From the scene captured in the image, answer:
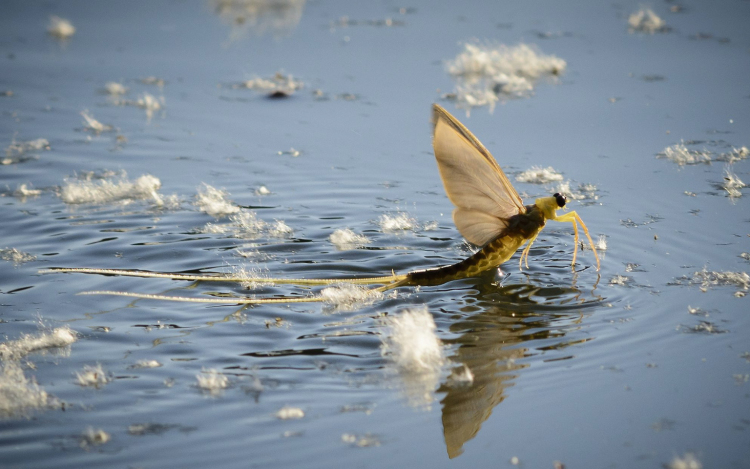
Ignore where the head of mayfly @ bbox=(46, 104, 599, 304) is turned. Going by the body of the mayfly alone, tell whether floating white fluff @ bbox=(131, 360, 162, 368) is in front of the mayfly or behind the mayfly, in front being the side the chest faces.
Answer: behind

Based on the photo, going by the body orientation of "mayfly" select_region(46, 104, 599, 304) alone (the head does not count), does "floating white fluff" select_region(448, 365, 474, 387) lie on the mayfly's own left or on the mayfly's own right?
on the mayfly's own right

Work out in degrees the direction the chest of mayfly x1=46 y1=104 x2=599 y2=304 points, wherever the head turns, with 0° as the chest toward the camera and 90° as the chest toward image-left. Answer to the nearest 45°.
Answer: approximately 270°

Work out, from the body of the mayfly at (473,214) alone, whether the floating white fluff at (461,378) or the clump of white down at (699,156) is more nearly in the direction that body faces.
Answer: the clump of white down

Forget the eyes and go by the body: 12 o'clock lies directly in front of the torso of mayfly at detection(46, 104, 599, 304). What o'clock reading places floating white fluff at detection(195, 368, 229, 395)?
The floating white fluff is roughly at 5 o'clock from the mayfly.

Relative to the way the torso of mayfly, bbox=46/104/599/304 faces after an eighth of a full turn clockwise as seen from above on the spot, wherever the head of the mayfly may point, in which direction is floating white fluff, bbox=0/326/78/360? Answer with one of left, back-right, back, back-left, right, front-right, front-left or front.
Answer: back-right

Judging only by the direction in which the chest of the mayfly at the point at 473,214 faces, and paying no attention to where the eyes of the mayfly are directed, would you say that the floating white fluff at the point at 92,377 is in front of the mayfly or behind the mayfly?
behind

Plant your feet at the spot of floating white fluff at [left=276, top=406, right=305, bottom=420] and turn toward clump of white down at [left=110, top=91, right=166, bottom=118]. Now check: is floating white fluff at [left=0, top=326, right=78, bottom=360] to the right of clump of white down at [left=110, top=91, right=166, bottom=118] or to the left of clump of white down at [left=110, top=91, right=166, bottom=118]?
left

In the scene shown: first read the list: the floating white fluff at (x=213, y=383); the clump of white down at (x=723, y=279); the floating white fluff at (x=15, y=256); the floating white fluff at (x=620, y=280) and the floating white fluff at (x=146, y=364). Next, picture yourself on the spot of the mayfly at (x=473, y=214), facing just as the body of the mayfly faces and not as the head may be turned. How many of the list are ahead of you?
2

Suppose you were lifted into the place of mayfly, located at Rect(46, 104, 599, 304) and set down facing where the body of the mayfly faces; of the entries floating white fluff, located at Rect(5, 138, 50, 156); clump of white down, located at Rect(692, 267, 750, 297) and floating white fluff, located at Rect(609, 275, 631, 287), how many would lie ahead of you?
2

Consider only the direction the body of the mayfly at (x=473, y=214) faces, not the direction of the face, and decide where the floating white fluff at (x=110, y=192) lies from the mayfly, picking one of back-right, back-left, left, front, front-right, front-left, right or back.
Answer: back-left

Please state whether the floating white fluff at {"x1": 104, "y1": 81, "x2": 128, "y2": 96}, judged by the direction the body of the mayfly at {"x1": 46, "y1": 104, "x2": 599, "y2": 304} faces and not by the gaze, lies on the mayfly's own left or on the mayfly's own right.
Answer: on the mayfly's own left

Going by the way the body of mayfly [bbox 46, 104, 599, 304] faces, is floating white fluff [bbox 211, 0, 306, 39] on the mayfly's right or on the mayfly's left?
on the mayfly's left

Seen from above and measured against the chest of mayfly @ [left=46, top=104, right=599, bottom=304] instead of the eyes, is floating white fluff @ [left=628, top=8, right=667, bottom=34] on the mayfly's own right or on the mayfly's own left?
on the mayfly's own left

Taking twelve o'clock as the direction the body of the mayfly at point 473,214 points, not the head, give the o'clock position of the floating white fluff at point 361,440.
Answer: The floating white fluff is roughly at 4 o'clock from the mayfly.
